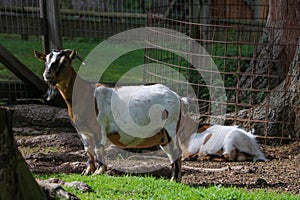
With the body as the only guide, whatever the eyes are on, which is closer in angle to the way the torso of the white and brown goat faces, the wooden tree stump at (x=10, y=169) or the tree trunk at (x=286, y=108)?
the wooden tree stump

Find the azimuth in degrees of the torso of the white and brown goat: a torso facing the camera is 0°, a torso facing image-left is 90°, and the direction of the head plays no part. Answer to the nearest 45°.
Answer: approximately 90°

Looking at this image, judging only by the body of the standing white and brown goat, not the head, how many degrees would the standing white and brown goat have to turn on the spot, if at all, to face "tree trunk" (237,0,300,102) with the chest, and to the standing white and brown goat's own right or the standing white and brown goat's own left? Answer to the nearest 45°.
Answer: approximately 135° to the white and brown goat's own right

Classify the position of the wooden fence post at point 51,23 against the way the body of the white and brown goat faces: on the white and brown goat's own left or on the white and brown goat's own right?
on the white and brown goat's own right

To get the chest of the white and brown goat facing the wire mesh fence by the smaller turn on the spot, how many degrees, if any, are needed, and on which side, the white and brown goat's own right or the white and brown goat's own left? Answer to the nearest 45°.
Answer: approximately 135° to the white and brown goat's own right

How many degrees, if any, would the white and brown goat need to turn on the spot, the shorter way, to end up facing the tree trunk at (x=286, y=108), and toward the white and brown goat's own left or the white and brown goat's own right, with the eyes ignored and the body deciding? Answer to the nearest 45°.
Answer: approximately 135° to the white and brown goat's own right
